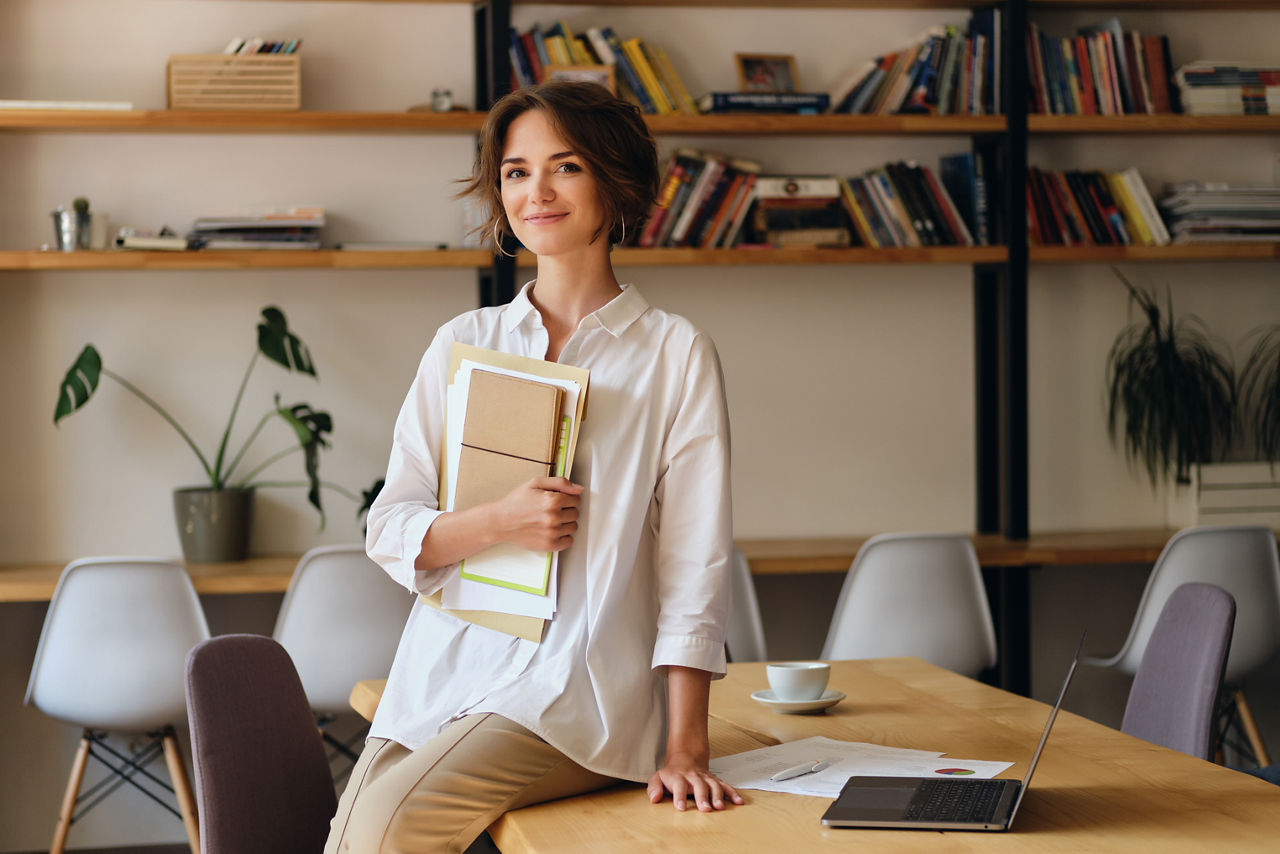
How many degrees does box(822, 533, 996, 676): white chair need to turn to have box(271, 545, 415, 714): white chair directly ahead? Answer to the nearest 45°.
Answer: approximately 90° to its left

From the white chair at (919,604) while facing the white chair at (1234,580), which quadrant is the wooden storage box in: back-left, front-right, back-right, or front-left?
back-left

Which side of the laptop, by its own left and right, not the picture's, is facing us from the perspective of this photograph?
left

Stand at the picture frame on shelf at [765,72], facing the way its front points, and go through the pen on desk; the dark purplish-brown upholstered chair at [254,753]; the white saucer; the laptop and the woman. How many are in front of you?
5

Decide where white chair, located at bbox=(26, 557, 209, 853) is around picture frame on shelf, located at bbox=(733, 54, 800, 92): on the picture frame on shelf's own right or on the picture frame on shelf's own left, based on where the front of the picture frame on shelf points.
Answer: on the picture frame on shelf's own right

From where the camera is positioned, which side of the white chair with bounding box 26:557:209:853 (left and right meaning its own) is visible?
back

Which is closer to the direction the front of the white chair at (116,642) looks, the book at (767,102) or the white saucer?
the book

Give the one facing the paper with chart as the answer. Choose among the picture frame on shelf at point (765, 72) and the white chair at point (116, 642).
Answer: the picture frame on shelf
